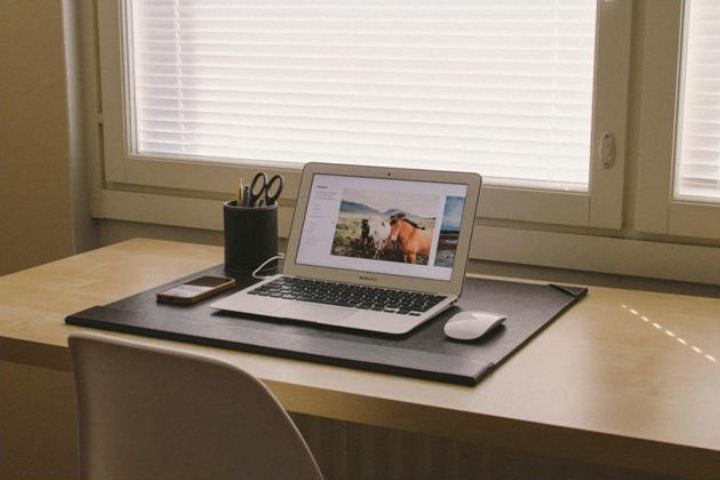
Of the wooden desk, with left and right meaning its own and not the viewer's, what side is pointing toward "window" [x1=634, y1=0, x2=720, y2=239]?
back

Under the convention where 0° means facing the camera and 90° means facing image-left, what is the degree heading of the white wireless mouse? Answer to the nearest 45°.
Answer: approximately 225°

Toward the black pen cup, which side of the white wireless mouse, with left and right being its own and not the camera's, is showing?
left

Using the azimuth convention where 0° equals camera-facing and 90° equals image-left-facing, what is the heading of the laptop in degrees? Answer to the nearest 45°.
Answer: approximately 45°

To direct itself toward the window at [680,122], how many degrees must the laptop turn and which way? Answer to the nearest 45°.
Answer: approximately 135° to its left

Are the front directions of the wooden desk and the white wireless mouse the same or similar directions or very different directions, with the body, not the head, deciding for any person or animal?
very different directions

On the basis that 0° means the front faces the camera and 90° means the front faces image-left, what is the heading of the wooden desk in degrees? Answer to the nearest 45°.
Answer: approximately 45°

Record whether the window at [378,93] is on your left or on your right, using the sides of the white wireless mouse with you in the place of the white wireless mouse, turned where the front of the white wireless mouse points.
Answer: on your left

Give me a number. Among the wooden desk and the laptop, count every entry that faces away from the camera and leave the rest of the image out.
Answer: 0

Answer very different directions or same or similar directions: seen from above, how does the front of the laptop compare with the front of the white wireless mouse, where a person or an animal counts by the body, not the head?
very different directions

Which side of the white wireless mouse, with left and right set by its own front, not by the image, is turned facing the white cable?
left
